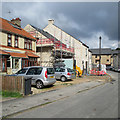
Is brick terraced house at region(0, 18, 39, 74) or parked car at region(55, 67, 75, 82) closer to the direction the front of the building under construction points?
the parked car

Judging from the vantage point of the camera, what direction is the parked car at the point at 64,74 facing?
facing away from the viewer and to the left of the viewer

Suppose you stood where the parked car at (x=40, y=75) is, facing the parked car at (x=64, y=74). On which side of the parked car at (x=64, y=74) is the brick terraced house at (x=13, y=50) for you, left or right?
left

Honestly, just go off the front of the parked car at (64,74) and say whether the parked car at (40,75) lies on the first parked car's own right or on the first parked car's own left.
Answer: on the first parked car's own left

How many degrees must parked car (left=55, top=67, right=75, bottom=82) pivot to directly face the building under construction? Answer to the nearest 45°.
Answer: approximately 45° to its right

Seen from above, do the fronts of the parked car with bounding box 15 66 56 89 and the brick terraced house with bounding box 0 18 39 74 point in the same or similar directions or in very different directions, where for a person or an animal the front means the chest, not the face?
very different directions

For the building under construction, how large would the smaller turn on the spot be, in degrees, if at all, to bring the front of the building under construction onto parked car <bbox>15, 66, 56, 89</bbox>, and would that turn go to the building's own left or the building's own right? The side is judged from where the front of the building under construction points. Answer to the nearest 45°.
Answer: approximately 45° to the building's own right

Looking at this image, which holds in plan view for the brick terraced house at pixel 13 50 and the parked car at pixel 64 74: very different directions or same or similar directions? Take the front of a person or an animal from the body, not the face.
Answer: very different directions

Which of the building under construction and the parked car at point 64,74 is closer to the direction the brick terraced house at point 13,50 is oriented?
the parked car
